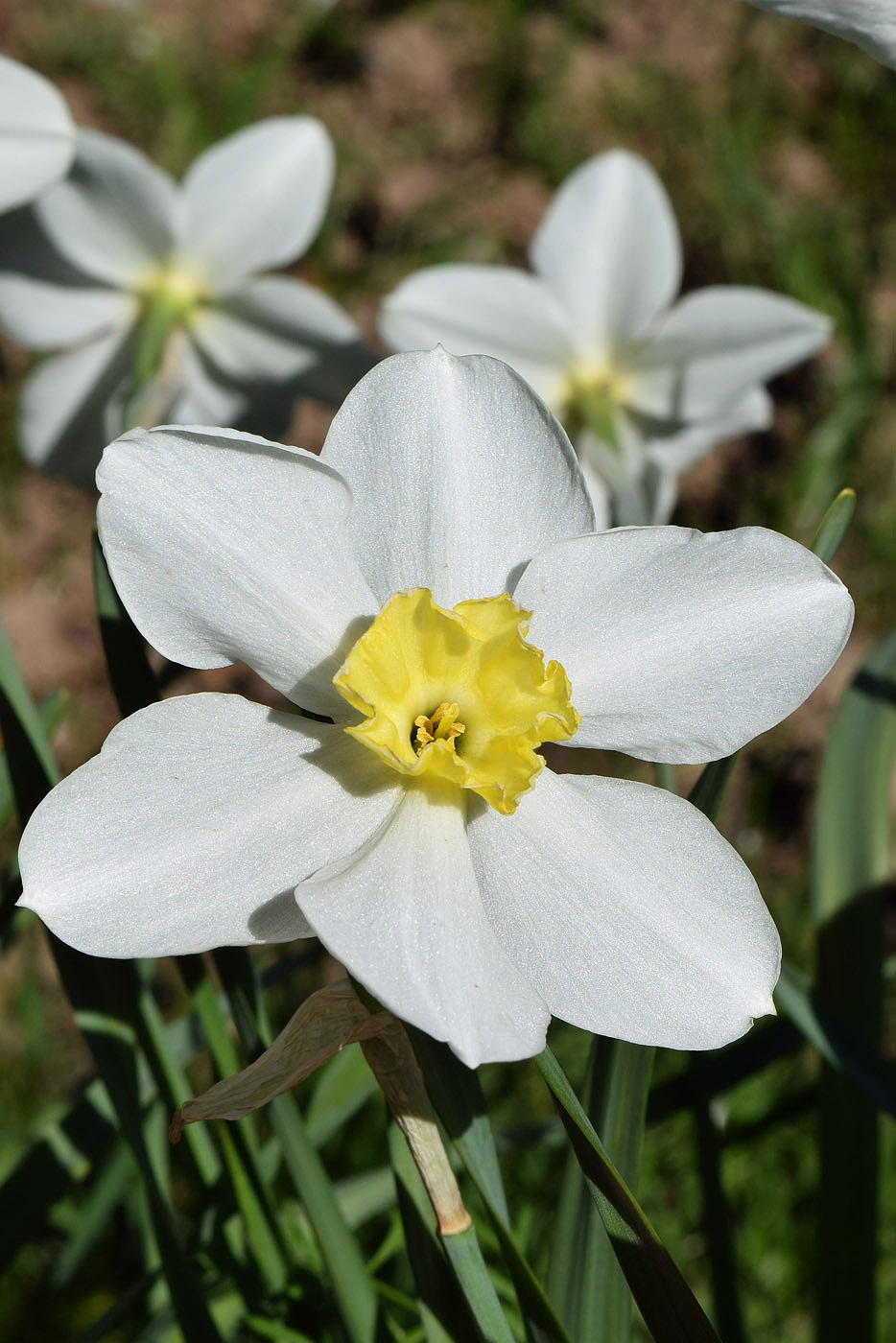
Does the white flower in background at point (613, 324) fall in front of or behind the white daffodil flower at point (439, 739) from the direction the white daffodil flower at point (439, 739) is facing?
behind

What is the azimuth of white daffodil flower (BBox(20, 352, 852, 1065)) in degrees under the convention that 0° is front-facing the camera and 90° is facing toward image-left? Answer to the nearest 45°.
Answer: approximately 0°

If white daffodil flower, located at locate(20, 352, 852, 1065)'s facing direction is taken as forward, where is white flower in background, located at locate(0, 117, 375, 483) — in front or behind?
behind
